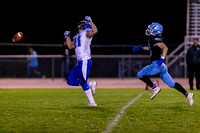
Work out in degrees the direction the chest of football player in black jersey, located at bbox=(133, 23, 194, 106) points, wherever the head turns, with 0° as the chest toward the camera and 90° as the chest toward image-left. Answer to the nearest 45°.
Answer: approximately 90°

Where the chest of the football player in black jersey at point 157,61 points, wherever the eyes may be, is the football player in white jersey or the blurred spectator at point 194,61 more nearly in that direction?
the football player in white jersey

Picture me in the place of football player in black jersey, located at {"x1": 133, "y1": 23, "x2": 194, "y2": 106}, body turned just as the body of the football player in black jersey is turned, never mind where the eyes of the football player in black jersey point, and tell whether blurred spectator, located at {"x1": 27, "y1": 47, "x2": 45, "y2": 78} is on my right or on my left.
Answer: on my right
